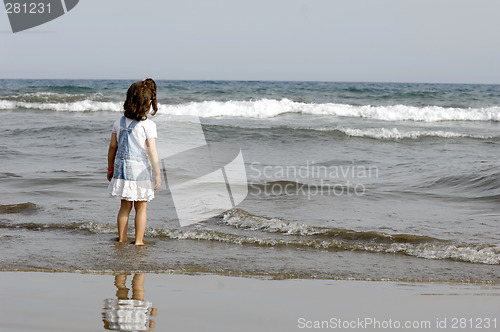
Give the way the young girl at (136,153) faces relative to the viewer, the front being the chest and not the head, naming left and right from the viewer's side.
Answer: facing away from the viewer and to the right of the viewer
